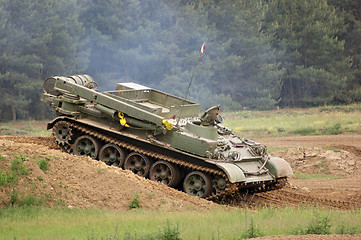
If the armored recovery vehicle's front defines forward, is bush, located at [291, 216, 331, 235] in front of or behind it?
in front

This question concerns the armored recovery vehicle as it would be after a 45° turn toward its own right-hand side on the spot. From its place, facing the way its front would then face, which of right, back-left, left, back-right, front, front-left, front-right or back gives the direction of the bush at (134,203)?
front

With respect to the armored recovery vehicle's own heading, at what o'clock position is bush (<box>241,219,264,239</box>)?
The bush is roughly at 1 o'clock from the armored recovery vehicle.

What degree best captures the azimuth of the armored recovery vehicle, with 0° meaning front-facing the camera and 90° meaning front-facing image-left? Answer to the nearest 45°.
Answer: approximately 315°
